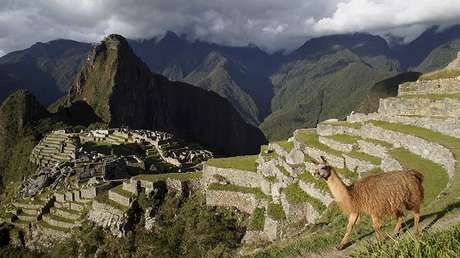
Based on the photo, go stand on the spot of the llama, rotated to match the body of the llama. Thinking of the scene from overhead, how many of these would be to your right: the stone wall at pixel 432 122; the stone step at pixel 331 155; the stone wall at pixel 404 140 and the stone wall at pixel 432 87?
4

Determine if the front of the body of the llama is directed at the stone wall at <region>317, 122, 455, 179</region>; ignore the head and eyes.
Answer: no

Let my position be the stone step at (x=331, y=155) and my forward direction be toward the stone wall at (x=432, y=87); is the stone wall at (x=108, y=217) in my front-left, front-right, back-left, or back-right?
back-left

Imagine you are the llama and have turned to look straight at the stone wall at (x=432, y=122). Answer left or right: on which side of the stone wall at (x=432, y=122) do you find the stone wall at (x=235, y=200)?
left

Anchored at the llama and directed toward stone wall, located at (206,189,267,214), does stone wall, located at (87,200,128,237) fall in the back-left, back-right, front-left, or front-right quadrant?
front-left

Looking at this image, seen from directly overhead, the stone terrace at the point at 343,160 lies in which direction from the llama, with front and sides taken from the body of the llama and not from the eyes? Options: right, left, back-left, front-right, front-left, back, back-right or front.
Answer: right

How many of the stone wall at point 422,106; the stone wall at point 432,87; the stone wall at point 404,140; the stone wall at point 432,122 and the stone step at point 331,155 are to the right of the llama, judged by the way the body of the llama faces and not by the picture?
5

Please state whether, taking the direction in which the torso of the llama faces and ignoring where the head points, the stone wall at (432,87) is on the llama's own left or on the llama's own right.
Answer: on the llama's own right

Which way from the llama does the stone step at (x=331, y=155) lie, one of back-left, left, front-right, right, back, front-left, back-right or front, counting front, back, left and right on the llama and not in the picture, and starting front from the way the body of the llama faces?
right

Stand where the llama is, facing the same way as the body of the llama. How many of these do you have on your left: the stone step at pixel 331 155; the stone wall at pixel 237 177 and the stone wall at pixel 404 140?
0

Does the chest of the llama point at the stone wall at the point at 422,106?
no

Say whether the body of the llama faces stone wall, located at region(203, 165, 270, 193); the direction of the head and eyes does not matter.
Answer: no

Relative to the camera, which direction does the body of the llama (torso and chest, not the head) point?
to the viewer's left

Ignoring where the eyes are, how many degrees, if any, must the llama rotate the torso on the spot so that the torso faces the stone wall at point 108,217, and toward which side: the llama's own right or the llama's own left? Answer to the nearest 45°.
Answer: approximately 45° to the llama's own right
